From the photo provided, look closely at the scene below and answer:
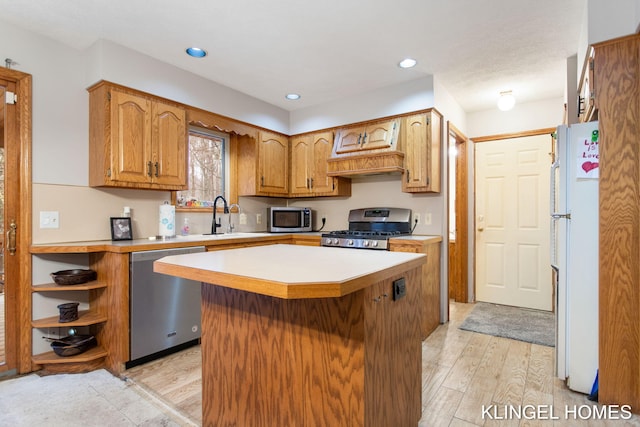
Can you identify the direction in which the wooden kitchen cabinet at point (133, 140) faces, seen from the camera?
facing the viewer and to the right of the viewer

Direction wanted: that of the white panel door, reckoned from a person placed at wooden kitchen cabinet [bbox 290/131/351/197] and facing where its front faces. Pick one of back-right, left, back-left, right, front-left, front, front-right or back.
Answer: back-left

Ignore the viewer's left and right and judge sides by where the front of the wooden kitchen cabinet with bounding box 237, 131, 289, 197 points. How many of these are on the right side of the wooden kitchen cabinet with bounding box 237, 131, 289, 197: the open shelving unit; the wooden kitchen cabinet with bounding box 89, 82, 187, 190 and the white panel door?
2

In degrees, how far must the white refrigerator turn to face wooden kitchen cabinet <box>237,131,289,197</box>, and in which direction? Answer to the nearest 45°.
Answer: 0° — it already faces it

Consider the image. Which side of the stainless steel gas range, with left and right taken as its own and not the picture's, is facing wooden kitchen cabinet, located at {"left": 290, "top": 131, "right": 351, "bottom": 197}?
right

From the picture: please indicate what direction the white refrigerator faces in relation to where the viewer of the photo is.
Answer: facing to the left of the viewer

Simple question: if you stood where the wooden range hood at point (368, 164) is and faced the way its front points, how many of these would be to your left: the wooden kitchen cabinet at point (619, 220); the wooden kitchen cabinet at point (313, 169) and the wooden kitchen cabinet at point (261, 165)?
1

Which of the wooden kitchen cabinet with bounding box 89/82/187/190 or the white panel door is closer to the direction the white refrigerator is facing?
the wooden kitchen cabinet

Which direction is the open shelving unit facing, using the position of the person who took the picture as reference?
facing the viewer

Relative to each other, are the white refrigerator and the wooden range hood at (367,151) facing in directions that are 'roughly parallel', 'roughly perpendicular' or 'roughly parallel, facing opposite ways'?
roughly perpendicular

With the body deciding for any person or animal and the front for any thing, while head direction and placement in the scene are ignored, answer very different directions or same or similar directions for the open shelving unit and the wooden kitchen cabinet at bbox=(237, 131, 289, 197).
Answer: same or similar directions

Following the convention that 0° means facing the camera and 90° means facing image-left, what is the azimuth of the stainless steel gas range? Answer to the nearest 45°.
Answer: approximately 45°

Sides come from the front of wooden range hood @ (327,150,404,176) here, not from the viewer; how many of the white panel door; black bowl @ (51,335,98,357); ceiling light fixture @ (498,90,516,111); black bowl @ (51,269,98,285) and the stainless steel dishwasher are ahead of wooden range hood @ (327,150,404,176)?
3

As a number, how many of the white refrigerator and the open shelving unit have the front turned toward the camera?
1
